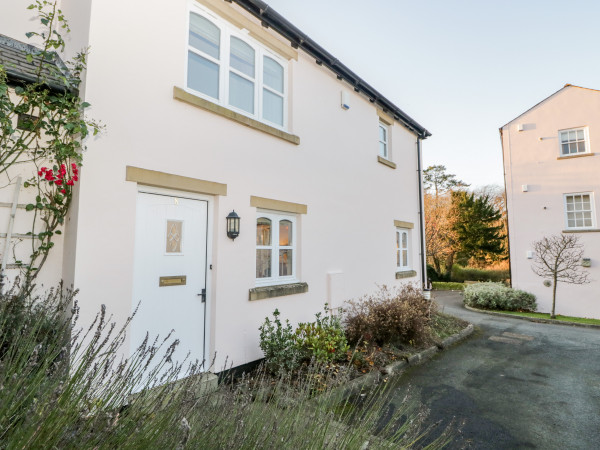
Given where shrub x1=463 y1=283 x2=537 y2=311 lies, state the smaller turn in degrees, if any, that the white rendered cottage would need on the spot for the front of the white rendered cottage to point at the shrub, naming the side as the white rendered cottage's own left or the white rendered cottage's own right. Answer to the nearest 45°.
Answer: approximately 90° to the white rendered cottage's own left

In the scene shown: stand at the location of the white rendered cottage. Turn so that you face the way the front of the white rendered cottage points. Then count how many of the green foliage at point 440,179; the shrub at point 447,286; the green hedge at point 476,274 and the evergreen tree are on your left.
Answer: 4

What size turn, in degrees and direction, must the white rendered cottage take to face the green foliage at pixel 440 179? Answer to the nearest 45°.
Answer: approximately 90° to its left

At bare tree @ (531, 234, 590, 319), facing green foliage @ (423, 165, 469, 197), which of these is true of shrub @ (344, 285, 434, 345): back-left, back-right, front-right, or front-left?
back-left

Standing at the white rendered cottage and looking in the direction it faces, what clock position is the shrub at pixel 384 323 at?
The shrub is roughly at 10 o'clock from the white rendered cottage.

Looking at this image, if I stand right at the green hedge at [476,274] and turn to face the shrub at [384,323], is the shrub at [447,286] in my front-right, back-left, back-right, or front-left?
front-right

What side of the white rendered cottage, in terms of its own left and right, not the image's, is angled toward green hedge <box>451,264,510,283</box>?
left

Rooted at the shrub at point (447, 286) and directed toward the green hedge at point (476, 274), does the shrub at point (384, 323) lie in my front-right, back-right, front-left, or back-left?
back-right

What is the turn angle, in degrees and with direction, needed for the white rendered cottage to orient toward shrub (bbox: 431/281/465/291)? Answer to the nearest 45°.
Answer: approximately 90° to its left

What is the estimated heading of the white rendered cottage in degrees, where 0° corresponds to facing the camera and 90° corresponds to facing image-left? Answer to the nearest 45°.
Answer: approximately 315°

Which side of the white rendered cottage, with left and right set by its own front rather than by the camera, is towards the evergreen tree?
left

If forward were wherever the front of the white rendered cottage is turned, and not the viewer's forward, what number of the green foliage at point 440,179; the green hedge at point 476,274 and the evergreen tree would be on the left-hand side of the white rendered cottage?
3
